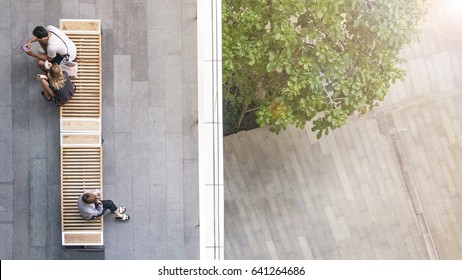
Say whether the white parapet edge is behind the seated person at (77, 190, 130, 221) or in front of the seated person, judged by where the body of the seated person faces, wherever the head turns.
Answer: in front

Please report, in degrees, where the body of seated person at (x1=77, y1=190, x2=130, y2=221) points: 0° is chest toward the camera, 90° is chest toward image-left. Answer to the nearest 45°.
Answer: approximately 270°
